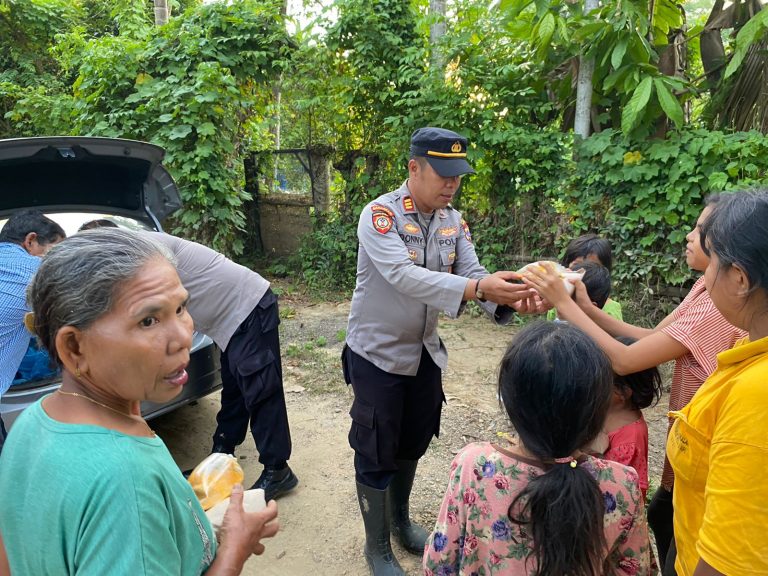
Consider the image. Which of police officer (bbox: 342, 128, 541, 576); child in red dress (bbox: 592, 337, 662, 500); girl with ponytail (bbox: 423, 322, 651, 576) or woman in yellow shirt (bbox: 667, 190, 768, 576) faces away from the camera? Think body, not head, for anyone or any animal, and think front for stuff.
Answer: the girl with ponytail

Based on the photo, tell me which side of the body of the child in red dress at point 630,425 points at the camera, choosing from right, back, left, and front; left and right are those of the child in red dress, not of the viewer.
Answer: left

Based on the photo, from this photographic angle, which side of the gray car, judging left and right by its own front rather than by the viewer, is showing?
back

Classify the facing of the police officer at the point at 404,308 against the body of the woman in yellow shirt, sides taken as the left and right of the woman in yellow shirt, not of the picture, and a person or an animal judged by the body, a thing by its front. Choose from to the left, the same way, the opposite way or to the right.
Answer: the opposite way

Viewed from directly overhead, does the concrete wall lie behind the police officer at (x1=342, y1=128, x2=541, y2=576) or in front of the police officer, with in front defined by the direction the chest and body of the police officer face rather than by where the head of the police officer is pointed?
behind

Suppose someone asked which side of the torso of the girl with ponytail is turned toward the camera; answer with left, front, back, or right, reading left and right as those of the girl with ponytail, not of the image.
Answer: back

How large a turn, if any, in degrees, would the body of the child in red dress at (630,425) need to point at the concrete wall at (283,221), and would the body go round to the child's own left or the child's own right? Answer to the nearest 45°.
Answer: approximately 45° to the child's own right

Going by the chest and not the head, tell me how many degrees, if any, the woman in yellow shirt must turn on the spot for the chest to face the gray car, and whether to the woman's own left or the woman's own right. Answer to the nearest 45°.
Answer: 0° — they already face it

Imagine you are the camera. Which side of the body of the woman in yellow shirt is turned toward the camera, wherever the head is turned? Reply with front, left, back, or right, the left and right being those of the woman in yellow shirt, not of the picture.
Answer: left

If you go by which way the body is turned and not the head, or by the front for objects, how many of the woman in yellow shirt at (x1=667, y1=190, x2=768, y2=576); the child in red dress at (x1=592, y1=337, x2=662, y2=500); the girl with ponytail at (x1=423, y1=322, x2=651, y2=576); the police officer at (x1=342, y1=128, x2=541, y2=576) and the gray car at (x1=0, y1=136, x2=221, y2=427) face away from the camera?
2

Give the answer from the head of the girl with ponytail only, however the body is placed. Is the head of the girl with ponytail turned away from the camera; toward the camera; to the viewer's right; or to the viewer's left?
away from the camera

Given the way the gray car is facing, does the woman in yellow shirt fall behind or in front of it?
behind

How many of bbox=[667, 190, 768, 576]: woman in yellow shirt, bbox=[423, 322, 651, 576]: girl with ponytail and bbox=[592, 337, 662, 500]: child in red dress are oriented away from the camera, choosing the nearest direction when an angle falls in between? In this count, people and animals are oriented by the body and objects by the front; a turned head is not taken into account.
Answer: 1
